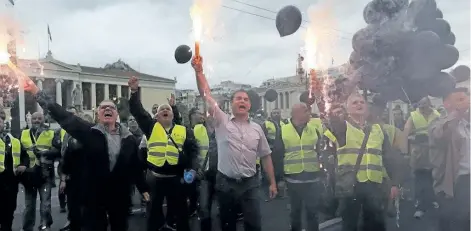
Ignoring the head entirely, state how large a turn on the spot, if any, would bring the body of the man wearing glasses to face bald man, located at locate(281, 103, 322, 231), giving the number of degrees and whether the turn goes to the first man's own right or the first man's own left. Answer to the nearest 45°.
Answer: approximately 90° to the first man's own left

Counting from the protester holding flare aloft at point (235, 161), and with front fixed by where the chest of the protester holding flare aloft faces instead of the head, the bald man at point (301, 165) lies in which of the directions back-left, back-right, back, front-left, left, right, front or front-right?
back-left

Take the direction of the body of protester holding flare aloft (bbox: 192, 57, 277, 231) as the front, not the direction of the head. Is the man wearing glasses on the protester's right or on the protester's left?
on the protester's right

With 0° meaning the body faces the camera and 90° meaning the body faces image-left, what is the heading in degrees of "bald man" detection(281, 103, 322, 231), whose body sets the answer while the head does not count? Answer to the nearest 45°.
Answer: approximately 0°

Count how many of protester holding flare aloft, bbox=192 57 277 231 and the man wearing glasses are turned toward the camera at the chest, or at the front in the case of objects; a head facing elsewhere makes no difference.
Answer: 2

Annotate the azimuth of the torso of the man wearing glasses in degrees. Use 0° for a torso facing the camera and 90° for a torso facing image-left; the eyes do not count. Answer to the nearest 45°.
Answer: approximately 0°

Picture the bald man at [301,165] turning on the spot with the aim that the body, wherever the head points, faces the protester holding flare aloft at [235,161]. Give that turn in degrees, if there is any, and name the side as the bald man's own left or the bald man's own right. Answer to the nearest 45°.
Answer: approximately 45° to the bald man's own right
